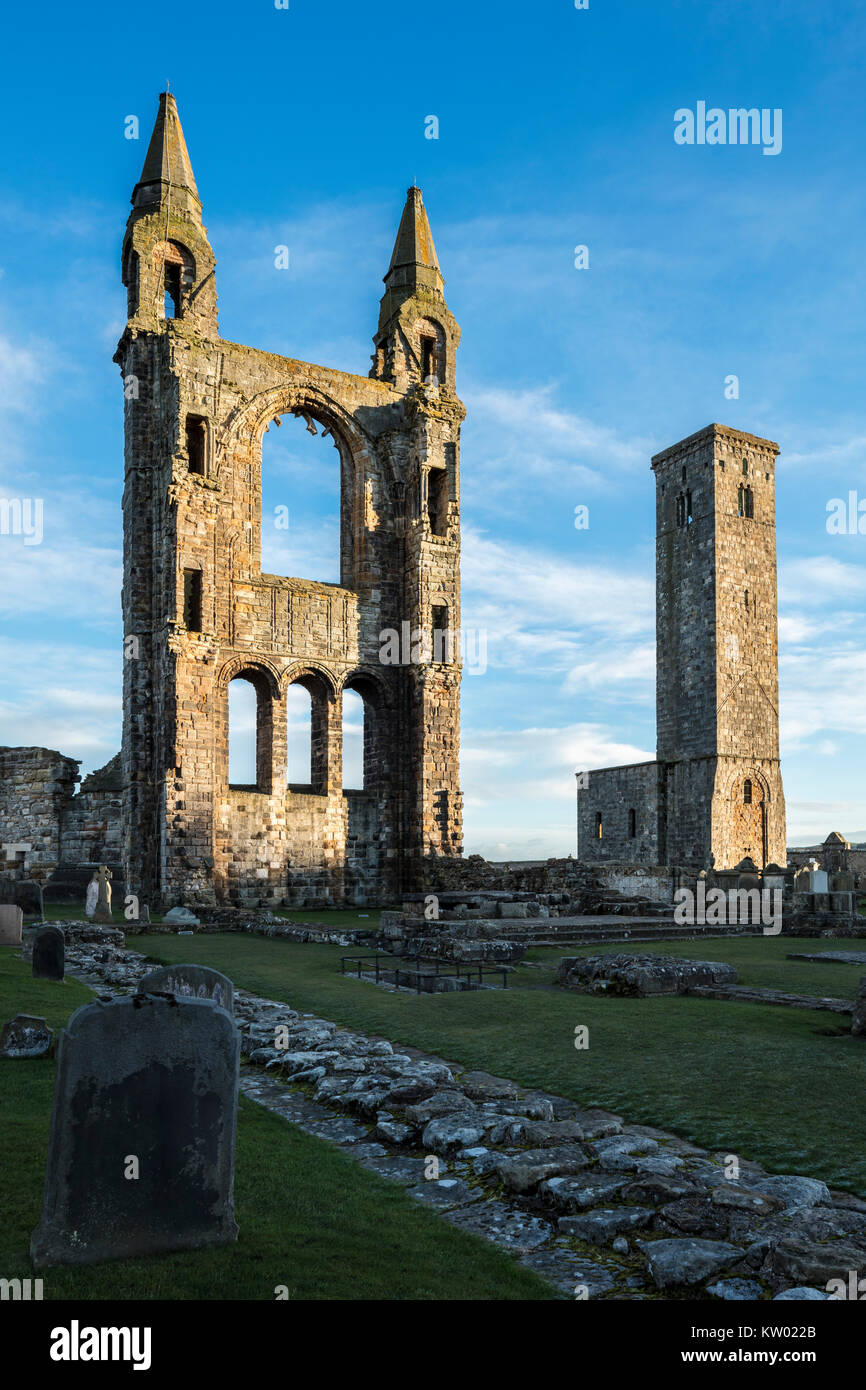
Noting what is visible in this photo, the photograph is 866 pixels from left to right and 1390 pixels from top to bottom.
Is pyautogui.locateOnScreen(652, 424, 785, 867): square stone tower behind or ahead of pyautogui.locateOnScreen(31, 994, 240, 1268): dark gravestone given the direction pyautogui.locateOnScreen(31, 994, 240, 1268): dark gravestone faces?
behind

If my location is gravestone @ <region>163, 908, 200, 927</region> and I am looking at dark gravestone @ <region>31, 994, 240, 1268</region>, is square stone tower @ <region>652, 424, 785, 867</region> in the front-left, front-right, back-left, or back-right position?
back-left

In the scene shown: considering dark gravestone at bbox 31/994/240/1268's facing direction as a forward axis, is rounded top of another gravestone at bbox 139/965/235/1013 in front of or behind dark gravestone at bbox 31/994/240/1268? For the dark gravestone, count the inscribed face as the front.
behind

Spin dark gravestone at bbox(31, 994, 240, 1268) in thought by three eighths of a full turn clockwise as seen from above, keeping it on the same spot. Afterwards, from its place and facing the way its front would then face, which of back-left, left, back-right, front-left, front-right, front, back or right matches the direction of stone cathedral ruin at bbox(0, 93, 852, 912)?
front-right

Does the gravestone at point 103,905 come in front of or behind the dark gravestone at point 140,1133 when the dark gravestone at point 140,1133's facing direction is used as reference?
behind

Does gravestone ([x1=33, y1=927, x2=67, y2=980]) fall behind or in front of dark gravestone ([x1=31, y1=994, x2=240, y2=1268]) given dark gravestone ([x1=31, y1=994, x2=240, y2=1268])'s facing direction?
behind

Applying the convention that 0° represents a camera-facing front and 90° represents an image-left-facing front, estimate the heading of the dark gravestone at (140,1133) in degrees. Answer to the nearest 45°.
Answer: approximately 0°

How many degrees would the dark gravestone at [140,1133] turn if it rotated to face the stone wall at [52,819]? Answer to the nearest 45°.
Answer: approximately 180°

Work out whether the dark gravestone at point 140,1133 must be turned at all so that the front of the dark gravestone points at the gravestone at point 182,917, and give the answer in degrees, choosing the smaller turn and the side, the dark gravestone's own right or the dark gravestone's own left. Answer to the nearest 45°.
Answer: approximately 180°

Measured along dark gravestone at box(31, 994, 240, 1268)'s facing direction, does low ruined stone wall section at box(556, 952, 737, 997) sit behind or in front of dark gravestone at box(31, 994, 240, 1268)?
behind

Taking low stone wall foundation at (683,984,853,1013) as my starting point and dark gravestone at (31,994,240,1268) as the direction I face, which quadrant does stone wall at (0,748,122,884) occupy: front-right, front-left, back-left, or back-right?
back-right
